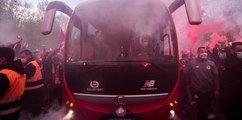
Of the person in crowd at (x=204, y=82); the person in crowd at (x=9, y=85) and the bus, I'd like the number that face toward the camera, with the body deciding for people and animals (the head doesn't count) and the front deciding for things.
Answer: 2

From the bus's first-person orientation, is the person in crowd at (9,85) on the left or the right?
on its right

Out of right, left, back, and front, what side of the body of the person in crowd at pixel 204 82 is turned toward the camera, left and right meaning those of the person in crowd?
front

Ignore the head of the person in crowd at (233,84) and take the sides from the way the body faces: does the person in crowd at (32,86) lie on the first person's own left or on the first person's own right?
on the first person's own right

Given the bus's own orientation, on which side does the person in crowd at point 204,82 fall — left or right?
on its left

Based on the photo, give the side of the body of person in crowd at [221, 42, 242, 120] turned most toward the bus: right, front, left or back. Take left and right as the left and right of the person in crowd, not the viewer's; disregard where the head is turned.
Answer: right

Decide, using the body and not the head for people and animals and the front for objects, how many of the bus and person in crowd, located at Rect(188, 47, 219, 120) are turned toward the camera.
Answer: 2

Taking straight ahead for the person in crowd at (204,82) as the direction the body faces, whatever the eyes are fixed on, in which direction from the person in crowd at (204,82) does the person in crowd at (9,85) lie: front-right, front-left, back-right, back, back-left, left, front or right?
front-right

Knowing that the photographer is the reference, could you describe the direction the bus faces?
facing the viewer
